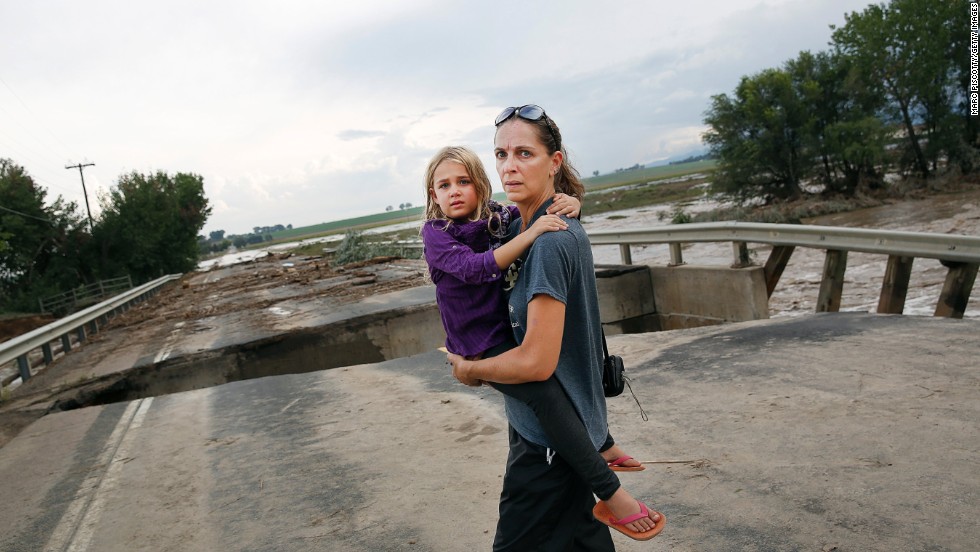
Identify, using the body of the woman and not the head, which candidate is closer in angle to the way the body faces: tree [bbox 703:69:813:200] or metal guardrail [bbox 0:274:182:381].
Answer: the metal guardrail
